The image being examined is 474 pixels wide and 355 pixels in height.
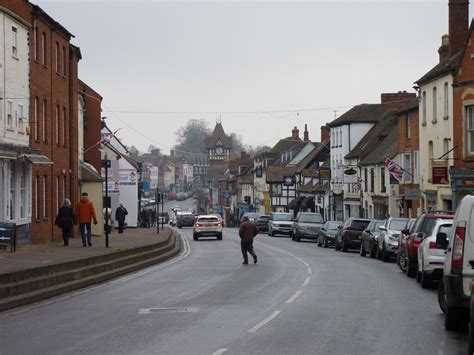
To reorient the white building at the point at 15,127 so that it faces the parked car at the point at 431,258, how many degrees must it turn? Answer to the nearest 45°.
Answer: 0° — it already faces it

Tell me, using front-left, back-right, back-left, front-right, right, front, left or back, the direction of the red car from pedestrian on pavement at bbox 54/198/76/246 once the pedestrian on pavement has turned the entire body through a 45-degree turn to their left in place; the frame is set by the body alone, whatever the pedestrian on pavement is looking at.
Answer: back

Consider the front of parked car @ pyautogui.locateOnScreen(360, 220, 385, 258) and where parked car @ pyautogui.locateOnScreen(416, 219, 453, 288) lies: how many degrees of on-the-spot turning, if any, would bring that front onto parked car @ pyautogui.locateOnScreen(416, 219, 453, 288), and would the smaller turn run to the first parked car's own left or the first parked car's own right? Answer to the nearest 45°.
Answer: approximately 45° to the first parked car's own left

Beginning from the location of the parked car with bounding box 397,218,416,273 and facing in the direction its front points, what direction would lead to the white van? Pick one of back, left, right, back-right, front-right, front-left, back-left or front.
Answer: back

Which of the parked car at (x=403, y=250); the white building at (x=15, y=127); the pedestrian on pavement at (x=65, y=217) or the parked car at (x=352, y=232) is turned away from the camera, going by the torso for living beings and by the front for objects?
the pedestrian on pavement

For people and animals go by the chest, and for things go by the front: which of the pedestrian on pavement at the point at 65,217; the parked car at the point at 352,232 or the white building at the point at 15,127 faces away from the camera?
the pedestrian on pavement

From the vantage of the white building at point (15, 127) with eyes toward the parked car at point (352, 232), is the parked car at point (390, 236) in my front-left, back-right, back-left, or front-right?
front-right

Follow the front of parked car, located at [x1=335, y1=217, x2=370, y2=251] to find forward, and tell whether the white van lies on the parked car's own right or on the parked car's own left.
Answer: on the parked car's own left

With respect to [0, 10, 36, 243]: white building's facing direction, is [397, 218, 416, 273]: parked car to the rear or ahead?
ahead

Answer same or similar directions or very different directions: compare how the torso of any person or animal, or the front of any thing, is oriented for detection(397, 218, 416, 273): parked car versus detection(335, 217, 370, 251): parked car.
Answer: same or similar directions

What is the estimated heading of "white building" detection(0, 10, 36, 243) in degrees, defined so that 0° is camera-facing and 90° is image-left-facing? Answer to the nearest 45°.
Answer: approximately 315°
